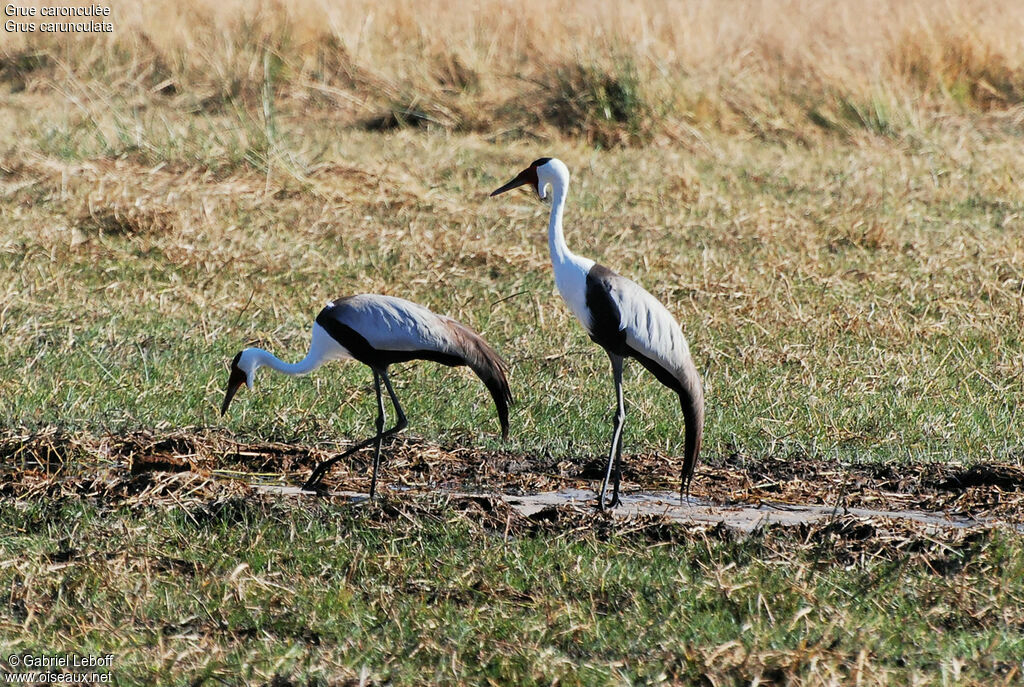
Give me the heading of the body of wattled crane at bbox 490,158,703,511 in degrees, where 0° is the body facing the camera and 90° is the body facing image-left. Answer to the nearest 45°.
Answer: approximately 90°

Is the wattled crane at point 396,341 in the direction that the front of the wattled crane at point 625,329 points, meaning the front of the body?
yes

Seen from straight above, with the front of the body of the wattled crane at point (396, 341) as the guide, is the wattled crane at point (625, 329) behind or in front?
behind

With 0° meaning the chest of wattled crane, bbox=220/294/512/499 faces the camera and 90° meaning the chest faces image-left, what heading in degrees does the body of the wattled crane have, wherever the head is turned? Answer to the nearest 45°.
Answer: approximately 90°

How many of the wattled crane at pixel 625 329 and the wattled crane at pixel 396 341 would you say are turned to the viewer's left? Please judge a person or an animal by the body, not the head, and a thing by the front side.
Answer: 2
